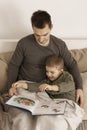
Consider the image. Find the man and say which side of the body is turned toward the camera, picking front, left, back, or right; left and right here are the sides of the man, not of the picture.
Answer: front

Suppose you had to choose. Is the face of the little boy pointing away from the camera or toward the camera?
toward the camera

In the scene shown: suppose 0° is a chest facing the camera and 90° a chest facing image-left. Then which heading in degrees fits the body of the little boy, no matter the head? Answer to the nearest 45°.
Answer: approximately 45°
